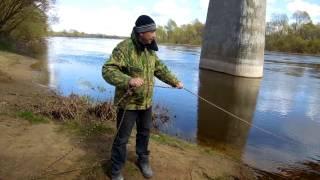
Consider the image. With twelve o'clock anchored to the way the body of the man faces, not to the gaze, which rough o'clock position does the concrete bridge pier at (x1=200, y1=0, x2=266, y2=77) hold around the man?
The concrete bridge pier is roughly at 8 o'clock from the man.

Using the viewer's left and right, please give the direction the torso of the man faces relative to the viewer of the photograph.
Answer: facing the viewer and to the right of the viewer

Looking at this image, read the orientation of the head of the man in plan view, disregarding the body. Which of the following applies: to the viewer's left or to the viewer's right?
to the viewer's right
